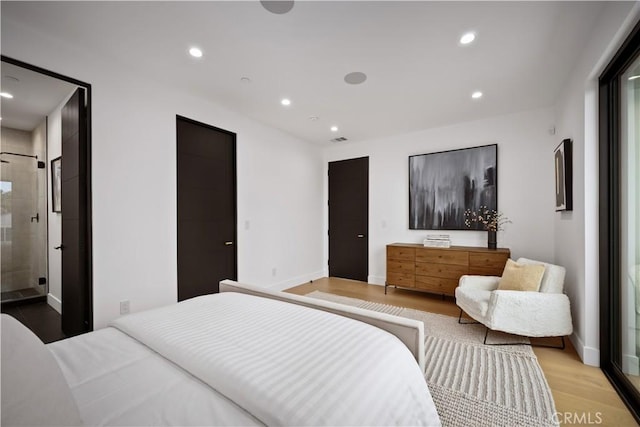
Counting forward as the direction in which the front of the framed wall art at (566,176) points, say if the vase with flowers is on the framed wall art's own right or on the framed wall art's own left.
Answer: on the framed wall art's own right

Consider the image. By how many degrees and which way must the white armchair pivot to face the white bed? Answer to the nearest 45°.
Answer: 0° — it already faces it

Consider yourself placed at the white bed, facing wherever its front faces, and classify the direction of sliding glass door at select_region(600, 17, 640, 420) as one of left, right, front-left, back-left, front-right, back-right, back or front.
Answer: front-right

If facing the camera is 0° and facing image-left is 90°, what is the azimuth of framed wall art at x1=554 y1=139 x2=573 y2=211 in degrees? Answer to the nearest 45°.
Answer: approximately 90°

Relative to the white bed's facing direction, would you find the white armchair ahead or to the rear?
ahead

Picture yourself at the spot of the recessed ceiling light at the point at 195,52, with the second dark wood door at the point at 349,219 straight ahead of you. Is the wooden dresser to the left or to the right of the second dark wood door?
right

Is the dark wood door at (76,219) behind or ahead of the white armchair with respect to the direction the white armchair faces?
ahead

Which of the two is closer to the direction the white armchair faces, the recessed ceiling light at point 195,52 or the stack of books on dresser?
the recessed ceiling light

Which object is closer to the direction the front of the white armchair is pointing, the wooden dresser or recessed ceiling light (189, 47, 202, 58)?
the recessed ceiling light

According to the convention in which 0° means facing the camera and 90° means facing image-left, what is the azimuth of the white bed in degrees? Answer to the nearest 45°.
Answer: approximately 225°

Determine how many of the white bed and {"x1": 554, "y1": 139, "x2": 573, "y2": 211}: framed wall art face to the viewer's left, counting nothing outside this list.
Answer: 1
